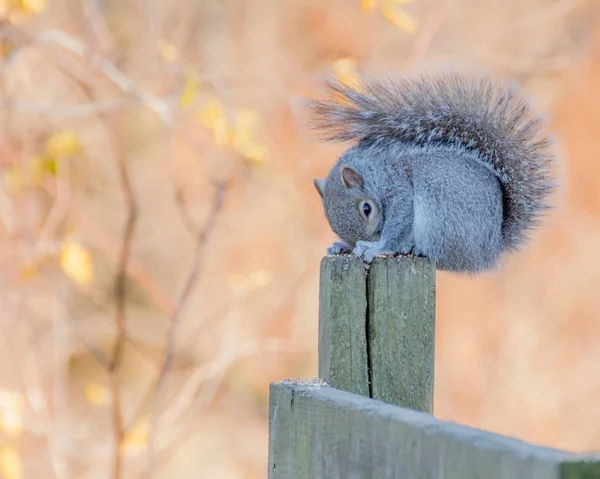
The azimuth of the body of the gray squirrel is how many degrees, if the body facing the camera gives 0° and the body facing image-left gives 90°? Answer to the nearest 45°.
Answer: approximately 90°

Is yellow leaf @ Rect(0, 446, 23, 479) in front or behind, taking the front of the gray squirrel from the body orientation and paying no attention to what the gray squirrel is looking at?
in front

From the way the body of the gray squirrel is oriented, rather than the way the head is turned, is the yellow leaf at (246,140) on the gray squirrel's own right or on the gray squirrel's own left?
on the gray squirrel's own right

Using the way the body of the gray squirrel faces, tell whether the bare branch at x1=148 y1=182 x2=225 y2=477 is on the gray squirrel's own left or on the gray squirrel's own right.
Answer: on the gray squirrel's own right

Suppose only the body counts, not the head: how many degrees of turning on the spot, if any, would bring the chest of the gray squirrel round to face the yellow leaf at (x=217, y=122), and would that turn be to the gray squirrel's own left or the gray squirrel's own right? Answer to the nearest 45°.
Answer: approximately 45° to the gray squirrel's own right

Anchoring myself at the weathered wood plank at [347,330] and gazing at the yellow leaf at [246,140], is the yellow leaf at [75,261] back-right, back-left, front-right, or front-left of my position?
front-left

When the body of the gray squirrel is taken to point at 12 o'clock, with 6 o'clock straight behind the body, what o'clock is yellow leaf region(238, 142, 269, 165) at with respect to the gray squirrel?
The yellow leaf is roughly at 2 o'clock from the gray squirrel.
